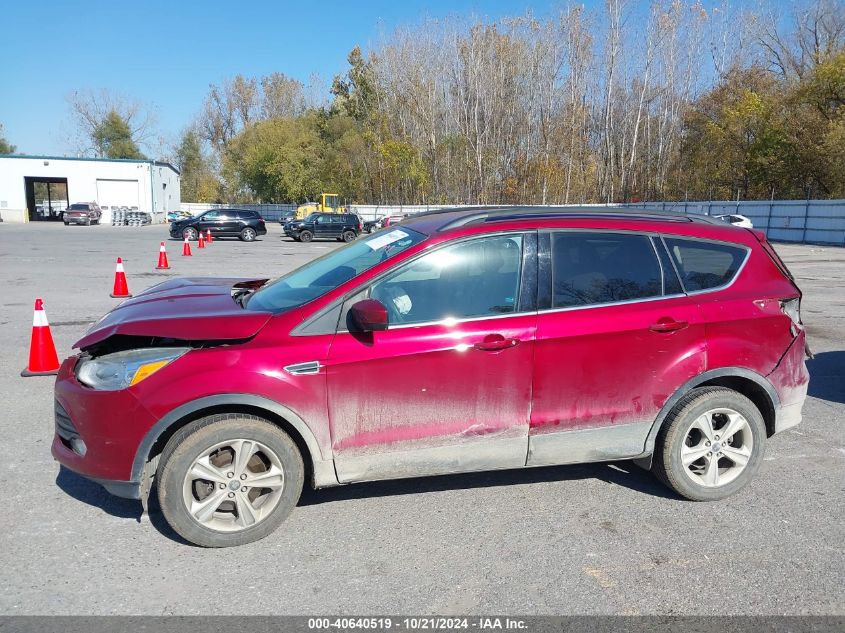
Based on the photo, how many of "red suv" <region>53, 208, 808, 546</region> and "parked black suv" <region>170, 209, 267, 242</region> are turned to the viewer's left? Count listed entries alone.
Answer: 2

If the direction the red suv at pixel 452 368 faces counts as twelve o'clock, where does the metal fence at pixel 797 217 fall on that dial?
The metal fence is roughly at 4 o'clock from the red suv.

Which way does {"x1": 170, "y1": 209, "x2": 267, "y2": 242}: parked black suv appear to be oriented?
to the viewer's left

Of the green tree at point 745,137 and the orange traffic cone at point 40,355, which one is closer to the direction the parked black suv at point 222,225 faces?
the orange traffic cone

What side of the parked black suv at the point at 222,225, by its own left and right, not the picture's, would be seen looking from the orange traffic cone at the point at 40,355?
left

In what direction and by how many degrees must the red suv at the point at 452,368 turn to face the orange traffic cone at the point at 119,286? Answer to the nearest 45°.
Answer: approximately 45° to its right

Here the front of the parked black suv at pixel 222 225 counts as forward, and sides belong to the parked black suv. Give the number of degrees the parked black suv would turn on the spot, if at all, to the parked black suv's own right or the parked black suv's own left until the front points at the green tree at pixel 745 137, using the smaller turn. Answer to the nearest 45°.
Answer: approximately 180°

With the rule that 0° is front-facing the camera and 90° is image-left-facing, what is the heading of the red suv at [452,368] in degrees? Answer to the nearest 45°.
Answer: approximately 90°

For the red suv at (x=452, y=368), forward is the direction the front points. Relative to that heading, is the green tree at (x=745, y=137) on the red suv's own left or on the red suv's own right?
on the red suv's own right

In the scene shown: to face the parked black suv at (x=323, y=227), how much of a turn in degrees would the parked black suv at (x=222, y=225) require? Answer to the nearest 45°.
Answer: approximately 180°
